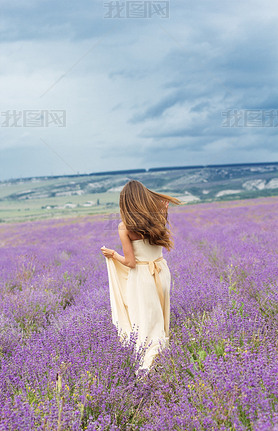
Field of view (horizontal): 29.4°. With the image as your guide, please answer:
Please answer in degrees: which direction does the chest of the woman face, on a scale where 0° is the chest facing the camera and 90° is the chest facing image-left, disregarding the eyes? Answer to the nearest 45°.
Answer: approximately 180°

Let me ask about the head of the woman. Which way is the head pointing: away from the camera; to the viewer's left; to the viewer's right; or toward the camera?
away from the camera
